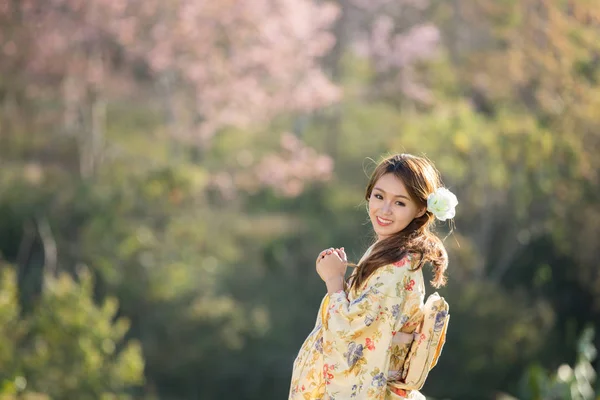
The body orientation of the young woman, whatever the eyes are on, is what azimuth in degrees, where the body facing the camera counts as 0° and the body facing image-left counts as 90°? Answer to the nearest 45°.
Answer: approximately 90°
